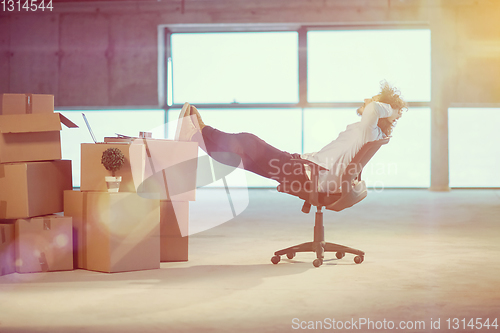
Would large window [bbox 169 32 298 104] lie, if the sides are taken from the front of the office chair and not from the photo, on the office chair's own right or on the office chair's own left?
on the office chair's own right

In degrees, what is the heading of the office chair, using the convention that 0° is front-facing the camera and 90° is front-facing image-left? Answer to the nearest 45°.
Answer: approximately 90°

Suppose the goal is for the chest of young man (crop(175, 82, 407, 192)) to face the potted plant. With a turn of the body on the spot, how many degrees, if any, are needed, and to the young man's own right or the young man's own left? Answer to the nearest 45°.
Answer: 0° — they already face it

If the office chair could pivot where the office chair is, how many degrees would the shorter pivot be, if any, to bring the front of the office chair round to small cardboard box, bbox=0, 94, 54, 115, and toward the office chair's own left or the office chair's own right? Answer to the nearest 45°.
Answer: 0° — it already faces it

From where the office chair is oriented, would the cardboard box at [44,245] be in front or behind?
in front

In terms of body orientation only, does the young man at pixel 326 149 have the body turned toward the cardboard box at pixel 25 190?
yes

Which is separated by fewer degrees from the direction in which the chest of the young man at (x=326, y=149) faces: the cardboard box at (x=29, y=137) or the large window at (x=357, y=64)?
the cardboard box

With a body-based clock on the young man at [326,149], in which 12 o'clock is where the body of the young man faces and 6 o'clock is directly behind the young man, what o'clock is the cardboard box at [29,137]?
The cardboard box is roughly at 12 o'clock from the young man.

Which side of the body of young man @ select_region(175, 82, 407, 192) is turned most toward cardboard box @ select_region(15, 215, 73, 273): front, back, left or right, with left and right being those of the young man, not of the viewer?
front

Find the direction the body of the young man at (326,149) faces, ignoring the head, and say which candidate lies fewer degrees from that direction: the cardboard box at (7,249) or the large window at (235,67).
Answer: the cardboard box

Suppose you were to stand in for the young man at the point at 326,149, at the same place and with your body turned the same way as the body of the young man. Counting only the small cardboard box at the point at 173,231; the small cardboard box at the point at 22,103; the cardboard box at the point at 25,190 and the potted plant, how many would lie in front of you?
4

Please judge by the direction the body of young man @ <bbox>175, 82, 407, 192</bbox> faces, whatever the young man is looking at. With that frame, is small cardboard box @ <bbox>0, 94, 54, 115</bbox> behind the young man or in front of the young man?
in front

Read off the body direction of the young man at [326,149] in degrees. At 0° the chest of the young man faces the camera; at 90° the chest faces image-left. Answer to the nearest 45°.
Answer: approximately 90°

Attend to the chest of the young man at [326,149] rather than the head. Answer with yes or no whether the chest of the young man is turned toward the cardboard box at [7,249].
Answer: yes

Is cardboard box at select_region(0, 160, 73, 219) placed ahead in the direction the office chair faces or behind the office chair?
ahead

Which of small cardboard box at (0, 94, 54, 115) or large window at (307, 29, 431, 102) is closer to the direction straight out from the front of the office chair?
the small cardboard box
